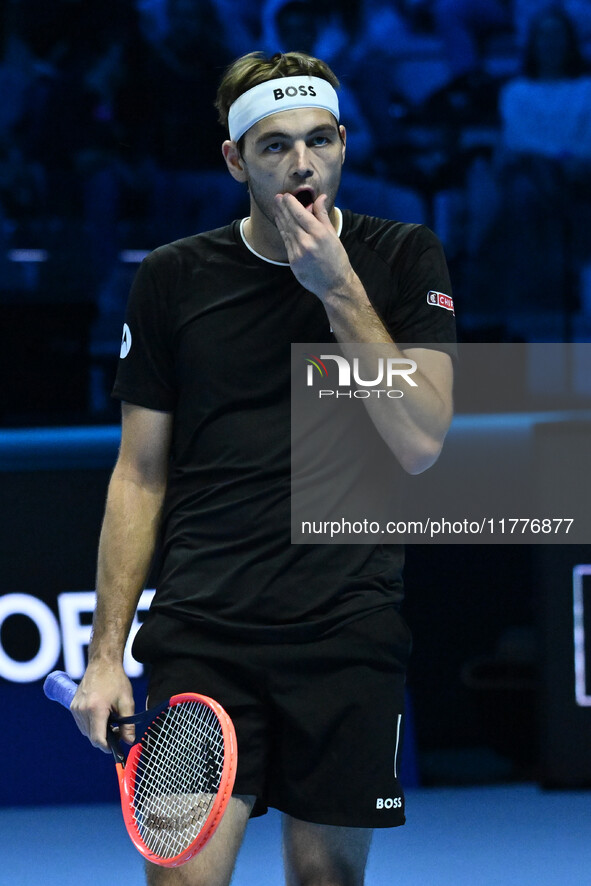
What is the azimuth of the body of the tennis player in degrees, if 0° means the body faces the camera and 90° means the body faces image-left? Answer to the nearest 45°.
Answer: approximately 0°
